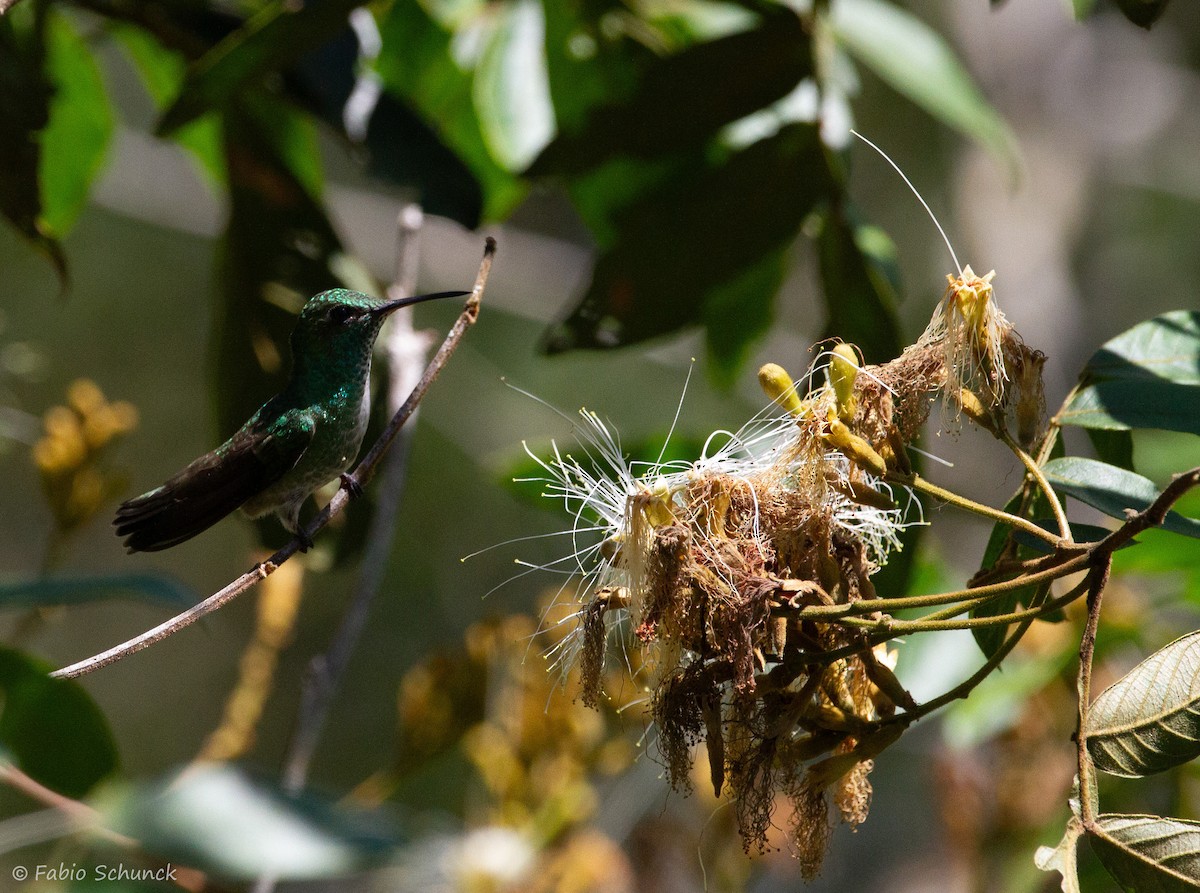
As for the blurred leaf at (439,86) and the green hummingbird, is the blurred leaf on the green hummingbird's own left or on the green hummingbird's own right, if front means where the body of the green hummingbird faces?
on the green hummingbird's own left

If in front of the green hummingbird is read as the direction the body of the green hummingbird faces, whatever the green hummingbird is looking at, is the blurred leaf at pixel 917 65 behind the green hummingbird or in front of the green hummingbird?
in front

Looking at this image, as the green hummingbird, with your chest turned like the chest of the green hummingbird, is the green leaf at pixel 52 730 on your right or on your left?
on your right

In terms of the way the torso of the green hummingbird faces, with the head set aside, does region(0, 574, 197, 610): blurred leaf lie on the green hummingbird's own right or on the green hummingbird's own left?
on the green hummingbird's own right

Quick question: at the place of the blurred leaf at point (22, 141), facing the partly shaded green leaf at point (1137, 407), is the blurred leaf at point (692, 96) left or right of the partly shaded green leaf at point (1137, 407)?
left

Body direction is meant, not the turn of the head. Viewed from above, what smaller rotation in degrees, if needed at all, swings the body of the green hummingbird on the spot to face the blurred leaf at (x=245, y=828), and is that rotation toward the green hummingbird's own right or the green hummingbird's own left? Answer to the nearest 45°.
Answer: approximately 90° to the green hummingbird's own right

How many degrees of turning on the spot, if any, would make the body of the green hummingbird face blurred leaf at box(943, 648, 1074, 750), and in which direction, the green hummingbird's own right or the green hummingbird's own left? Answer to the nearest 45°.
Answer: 0° — it already faces it

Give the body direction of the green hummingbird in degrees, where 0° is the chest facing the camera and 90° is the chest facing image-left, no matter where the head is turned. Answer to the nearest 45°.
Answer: approximately 270°
